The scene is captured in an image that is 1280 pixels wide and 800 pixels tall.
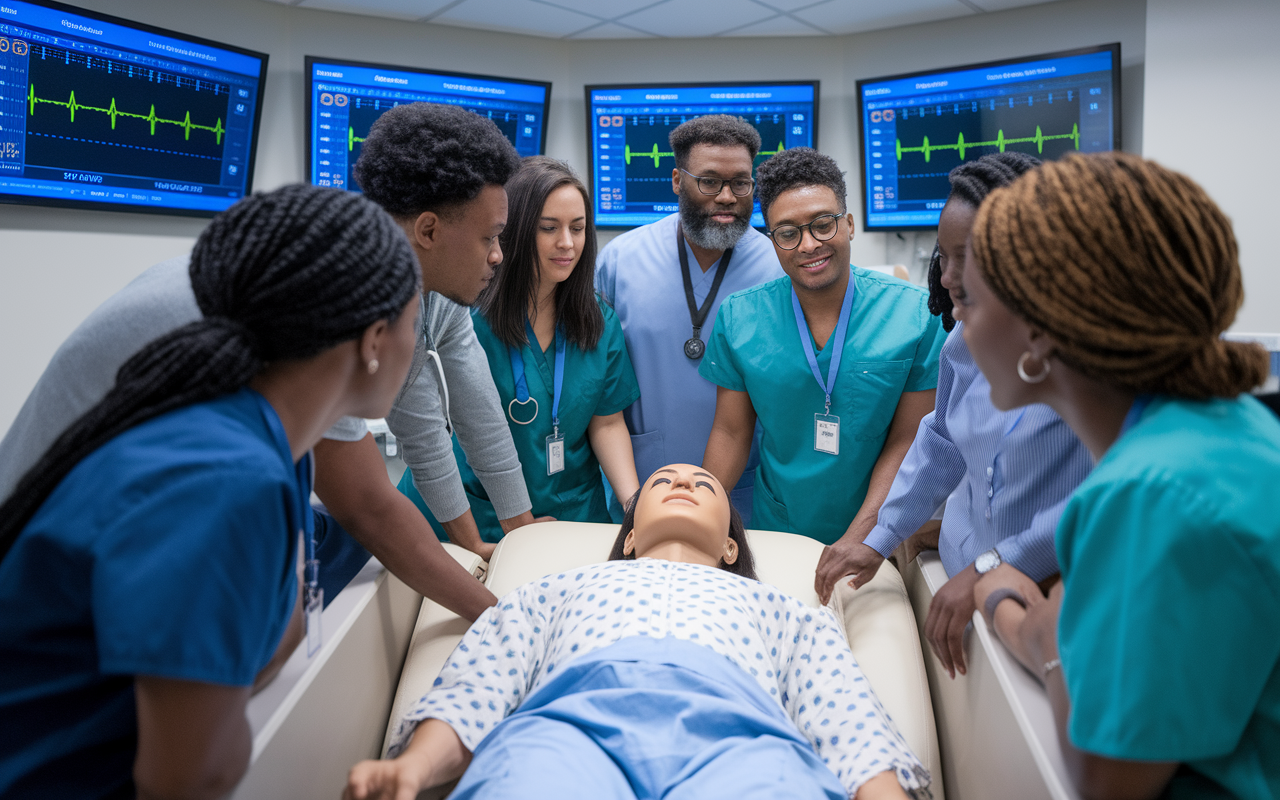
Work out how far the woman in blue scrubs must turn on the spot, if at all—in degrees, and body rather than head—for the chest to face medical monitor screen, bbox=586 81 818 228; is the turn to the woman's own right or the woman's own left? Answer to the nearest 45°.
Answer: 0° — they already face it

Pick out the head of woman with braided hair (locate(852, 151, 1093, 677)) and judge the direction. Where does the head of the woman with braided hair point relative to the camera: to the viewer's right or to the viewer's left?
to the viewer's left

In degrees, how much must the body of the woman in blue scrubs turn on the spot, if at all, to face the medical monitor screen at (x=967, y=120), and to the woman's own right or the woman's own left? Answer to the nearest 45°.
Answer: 0° — they already face it

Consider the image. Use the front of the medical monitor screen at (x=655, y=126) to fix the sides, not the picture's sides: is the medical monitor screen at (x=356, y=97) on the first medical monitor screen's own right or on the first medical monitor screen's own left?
on the first medical monitor screen's own right

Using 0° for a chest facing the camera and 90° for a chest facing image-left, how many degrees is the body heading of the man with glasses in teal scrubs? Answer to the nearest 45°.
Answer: approximately 0°

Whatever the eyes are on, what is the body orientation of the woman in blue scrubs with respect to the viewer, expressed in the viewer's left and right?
facing away from the viewer and to the right of the viewer

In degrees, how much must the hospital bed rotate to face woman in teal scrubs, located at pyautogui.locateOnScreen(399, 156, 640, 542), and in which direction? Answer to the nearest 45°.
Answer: approximately 180°

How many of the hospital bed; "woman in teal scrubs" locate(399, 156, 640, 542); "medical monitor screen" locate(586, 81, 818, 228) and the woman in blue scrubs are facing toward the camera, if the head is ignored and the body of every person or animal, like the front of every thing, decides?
3

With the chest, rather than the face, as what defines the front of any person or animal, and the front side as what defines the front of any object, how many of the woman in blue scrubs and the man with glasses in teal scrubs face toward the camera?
1

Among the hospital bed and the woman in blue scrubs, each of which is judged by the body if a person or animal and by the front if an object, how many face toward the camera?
1

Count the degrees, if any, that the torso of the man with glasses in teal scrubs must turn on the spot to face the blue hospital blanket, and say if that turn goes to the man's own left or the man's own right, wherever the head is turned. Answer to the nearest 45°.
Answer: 0° — they already face it

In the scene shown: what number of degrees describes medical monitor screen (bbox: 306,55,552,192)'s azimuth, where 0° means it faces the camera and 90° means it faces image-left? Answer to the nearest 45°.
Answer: approximately 315°
